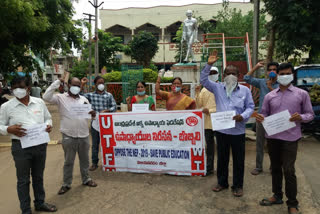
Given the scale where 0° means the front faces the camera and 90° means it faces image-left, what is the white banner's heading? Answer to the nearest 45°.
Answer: approximately 0°

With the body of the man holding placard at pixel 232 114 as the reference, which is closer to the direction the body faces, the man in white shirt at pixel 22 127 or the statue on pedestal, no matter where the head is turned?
the man in white shirt

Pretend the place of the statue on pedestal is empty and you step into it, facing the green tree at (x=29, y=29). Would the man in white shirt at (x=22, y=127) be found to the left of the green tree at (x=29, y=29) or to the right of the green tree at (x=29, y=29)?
left

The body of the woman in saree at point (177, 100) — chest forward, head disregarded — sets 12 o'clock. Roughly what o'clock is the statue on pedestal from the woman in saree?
The statue on pedestal is roughly at 6 o'clock from the woman in saree.

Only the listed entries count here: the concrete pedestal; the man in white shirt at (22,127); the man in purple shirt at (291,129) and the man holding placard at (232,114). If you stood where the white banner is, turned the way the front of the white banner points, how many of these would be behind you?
1

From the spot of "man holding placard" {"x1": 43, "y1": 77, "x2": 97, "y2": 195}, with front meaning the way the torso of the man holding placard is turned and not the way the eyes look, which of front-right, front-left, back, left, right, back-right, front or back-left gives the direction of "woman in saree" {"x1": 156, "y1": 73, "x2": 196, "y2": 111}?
left

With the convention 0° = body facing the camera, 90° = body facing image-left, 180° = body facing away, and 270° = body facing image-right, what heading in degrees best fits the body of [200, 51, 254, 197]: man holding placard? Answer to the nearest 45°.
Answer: approximately 0°

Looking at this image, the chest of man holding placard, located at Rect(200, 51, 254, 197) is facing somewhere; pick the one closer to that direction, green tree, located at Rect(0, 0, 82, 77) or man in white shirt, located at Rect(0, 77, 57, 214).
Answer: the man in white shirt

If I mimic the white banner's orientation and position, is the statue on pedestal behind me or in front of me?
behind

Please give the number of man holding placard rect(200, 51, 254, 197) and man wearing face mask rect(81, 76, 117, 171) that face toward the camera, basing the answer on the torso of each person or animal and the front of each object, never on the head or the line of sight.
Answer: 2

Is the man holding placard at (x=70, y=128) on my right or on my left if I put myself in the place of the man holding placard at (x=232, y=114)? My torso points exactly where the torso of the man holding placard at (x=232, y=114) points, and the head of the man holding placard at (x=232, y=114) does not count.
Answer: on my right

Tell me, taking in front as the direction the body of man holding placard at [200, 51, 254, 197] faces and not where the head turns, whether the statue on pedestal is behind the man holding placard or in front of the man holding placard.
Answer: behind

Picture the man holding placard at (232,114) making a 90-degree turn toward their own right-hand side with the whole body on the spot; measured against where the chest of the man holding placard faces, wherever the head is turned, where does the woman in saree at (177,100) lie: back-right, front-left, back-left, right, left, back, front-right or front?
front-right
